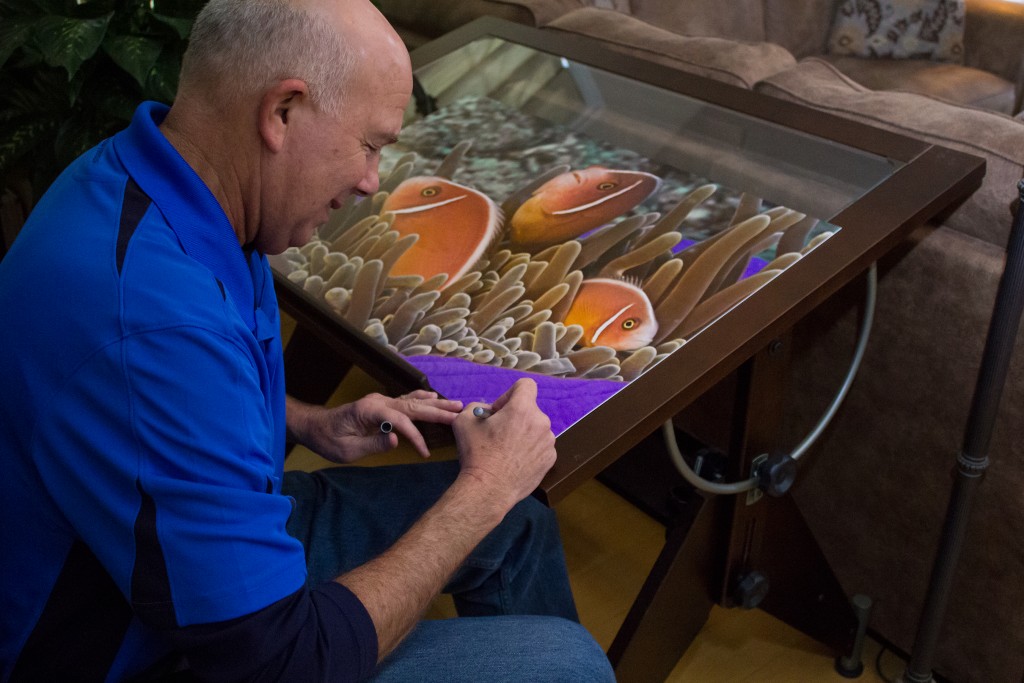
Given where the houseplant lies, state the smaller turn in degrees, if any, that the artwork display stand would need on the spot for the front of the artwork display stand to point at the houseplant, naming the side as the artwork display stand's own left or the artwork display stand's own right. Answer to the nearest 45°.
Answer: approximately 90° to the artwork display stand's own right

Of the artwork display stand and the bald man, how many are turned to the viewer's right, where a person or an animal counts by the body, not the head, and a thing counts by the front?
1

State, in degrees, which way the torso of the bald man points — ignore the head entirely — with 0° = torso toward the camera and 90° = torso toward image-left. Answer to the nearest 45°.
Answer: approximately 270°

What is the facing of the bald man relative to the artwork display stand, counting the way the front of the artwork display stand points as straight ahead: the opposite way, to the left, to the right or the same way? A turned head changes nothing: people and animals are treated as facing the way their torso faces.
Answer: the opposite way

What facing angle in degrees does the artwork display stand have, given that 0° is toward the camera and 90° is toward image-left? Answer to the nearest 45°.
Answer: approximately 45°

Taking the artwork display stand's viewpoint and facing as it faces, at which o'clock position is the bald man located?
The bald man is roughly at 12 o'clock from the artwork display stand.

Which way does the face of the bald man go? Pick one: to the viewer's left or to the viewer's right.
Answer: to the viewer's right
